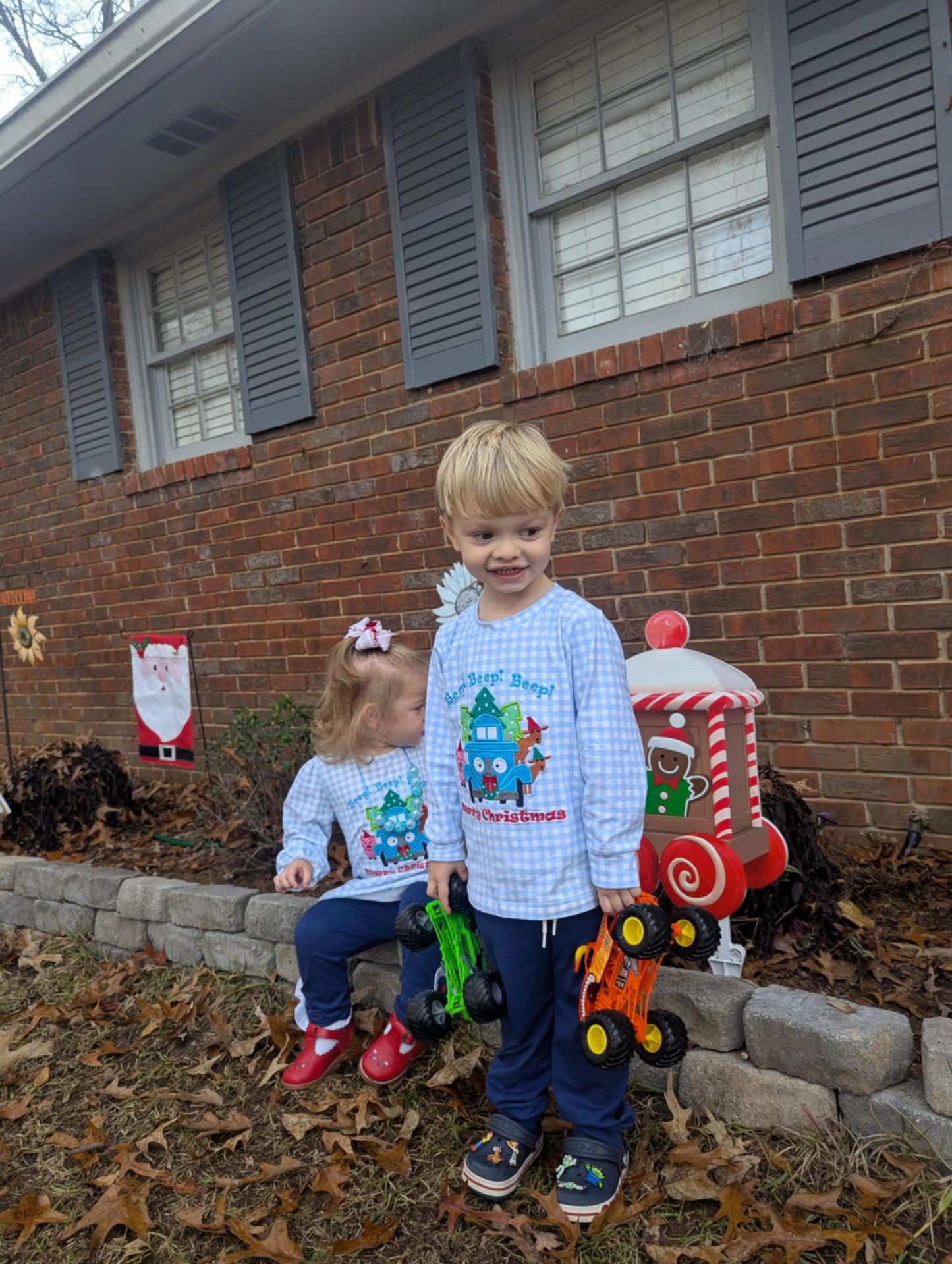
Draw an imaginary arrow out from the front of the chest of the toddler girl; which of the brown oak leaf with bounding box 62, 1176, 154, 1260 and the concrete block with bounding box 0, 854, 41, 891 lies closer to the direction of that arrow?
the brown oak leaf

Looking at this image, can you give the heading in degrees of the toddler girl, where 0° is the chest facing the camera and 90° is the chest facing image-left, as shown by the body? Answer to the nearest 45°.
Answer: approximately 0°

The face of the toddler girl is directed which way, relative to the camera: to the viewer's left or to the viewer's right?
to the viewer's right

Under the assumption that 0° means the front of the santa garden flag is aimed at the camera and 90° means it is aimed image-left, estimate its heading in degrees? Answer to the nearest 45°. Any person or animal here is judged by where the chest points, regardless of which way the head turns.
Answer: approximately 0°

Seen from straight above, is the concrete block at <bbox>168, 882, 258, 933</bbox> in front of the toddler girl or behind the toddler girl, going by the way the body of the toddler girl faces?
behind

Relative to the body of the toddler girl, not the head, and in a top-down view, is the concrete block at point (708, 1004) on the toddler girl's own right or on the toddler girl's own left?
on the toddler girl's own left

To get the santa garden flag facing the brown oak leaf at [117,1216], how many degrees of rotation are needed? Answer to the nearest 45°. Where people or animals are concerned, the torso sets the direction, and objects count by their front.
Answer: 0° — it already faces it

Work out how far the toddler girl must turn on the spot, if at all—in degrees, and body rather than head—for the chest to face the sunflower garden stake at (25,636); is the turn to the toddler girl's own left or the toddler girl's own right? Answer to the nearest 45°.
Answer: approximately 135° to the toddler girl's own right

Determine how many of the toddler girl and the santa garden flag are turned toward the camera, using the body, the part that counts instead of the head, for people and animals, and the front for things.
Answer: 2

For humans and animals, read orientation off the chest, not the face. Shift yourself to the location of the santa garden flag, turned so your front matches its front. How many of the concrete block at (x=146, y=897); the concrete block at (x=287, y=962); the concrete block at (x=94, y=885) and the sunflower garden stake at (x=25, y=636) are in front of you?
3
